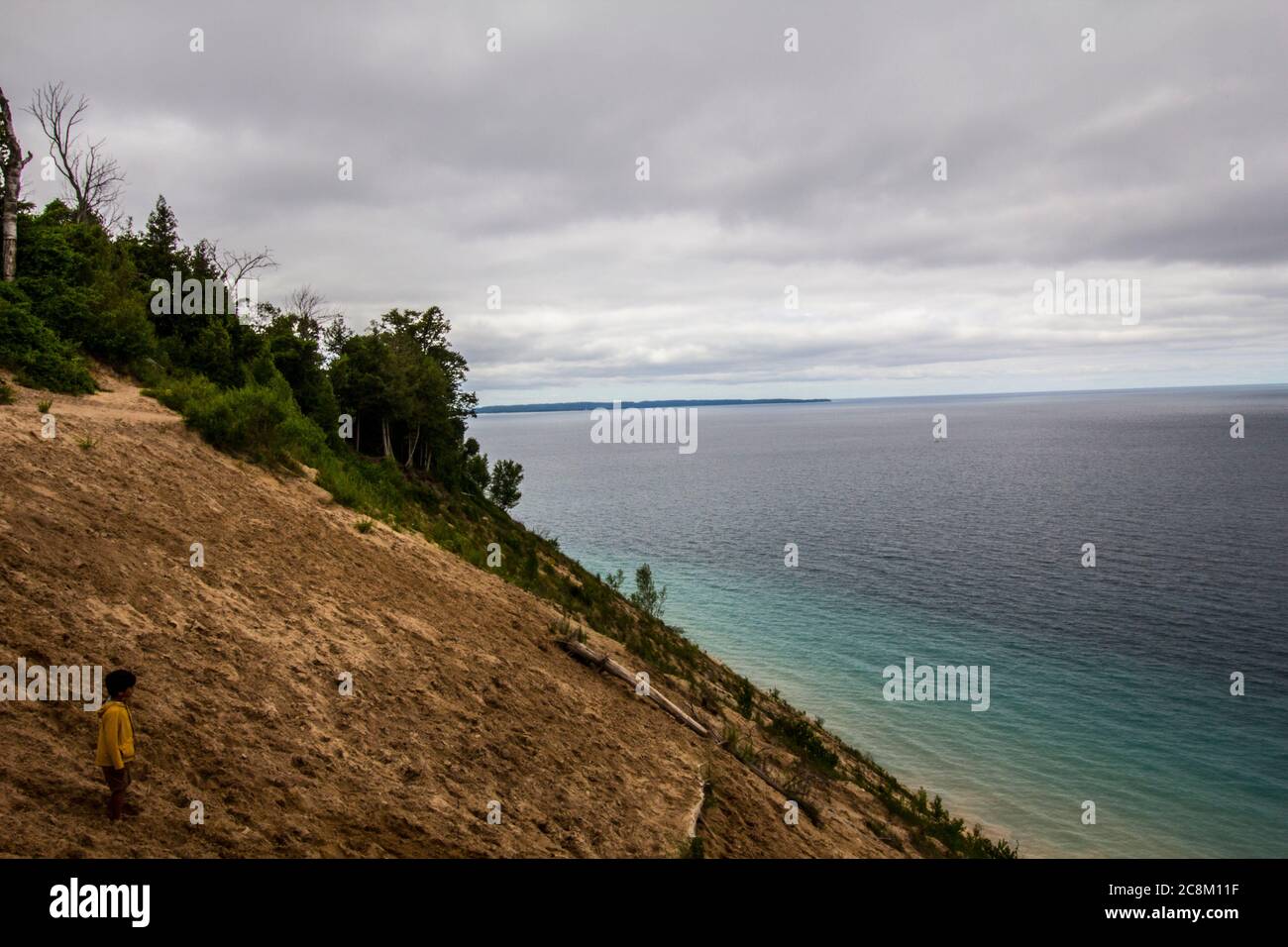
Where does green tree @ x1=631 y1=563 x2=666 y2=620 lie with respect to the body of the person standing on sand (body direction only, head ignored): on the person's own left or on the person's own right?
on the person's own left

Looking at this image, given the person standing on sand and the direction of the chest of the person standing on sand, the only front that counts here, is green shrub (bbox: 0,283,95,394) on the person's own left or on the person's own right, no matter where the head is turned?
on the person's own left

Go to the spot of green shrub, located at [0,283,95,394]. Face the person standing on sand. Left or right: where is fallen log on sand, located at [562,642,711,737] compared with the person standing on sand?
left

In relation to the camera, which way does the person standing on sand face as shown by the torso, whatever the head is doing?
to the viewer's right

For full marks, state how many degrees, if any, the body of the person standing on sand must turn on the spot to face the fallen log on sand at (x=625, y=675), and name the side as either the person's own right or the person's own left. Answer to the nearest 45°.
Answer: approximately 45° to the person's own left
